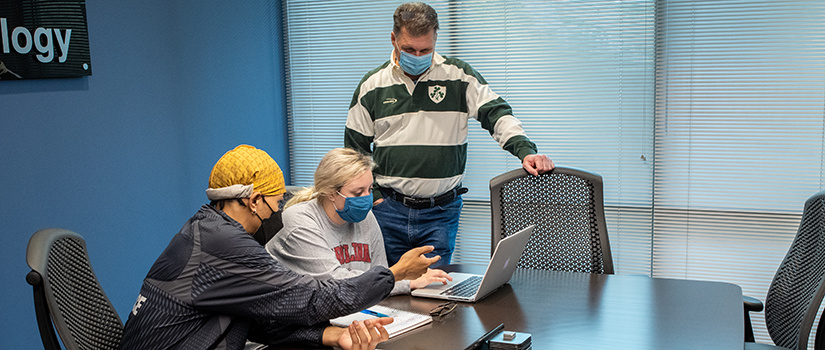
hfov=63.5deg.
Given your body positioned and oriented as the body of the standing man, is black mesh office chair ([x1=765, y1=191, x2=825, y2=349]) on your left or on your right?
on your left

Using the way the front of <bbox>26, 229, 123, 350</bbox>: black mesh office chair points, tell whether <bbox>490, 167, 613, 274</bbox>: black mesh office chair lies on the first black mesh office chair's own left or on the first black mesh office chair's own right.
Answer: on the first black mesh office chair's own left

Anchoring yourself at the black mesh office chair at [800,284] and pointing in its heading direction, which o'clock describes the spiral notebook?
The spiral notebook is roughly at 12 o'clock from the black mesh office chair.

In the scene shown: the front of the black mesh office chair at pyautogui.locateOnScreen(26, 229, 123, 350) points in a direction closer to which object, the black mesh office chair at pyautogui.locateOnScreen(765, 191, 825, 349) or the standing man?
the black mesh office chair

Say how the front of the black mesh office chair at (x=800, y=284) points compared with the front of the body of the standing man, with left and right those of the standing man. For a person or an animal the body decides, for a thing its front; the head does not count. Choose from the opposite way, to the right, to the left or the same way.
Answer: to the right

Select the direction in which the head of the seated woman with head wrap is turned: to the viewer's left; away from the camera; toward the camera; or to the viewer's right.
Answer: to the viewer's right
